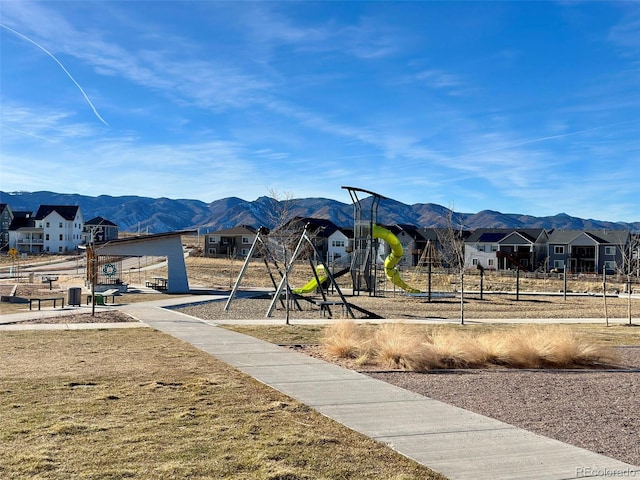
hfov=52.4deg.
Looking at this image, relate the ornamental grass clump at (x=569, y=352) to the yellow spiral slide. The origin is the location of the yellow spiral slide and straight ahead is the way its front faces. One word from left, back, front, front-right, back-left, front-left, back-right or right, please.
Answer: right

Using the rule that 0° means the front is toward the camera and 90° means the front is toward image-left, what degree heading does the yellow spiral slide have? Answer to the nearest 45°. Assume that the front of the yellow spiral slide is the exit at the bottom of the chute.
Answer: approximately 270°

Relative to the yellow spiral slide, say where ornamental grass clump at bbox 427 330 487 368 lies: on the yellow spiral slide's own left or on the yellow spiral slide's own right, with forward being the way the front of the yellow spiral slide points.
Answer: on the yellow spiral slide's own right

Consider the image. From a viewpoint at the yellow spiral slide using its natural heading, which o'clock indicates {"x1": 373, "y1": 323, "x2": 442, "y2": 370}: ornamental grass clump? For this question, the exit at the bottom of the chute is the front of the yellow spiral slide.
The ornamental grass clump is roughly at 3 o'clock from the yellow spiral slide.

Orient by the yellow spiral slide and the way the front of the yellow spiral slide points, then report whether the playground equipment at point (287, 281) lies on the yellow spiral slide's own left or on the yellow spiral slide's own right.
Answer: on the yellow spiral slide's own right

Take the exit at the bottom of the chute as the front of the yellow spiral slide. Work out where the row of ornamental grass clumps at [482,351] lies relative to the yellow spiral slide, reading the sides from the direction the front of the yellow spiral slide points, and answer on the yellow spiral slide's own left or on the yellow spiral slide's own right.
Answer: on the yellow spiral slide's own right

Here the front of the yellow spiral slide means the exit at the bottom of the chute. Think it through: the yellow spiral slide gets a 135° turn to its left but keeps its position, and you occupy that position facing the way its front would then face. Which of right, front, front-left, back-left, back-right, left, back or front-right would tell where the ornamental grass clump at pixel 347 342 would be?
back-left
